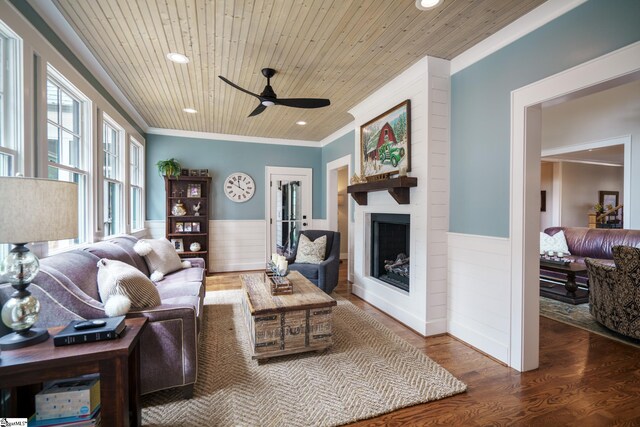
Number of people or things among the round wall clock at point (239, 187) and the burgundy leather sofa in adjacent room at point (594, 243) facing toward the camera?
2

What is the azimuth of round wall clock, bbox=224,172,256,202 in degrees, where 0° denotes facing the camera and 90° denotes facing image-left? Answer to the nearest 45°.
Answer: approximately 0°

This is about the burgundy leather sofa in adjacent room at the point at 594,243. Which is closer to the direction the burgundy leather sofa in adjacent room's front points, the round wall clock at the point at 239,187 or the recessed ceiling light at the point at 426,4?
the recessed ceiling light

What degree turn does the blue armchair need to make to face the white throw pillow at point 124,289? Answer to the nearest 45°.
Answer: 0° — it already faces it

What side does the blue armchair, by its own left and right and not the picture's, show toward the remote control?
front
